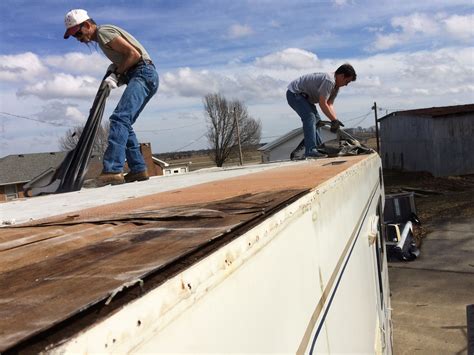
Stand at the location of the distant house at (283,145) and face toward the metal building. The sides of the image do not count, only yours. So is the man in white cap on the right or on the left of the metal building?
right

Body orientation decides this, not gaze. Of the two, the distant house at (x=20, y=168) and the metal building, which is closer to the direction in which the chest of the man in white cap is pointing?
the distant house

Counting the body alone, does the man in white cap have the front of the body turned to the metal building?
no

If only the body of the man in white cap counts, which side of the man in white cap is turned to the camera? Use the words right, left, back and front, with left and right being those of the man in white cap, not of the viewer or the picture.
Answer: left

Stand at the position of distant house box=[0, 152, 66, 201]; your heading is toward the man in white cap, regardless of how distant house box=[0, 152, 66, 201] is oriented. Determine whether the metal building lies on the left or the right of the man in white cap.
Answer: left

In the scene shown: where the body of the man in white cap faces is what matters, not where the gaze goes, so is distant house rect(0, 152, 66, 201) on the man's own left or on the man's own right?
on the man's own right

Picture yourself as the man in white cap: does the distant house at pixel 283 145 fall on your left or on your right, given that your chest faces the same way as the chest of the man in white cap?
on your right

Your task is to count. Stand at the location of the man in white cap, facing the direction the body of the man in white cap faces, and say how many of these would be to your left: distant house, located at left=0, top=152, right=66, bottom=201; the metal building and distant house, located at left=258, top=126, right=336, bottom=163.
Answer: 0

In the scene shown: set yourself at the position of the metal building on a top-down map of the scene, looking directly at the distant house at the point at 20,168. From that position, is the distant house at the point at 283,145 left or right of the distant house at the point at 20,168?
right

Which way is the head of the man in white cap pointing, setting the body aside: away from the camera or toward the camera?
toward the camera
